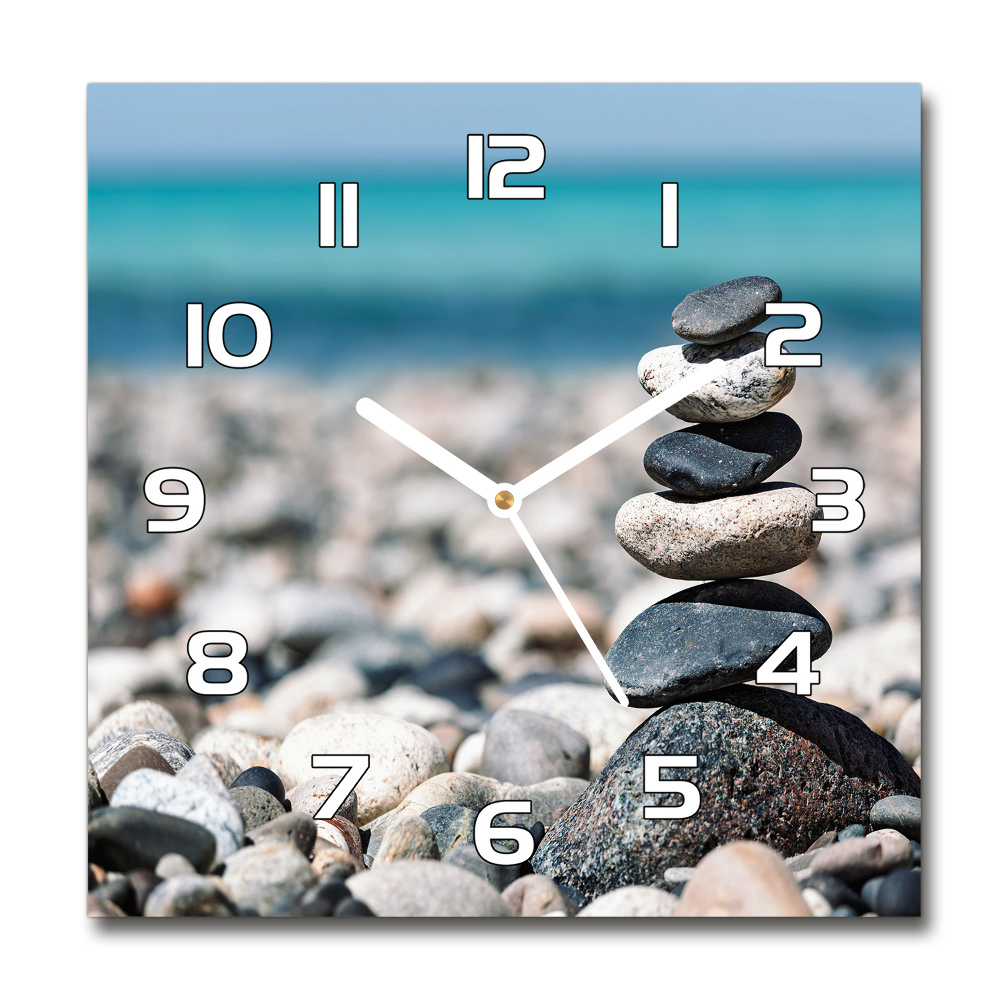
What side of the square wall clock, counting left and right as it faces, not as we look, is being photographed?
front
